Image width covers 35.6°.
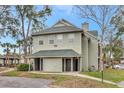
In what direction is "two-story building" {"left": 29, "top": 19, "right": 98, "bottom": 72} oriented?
toward the camera

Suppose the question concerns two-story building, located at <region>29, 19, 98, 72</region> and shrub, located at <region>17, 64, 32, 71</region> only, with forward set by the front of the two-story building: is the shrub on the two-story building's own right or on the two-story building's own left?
on the two-story building's own right

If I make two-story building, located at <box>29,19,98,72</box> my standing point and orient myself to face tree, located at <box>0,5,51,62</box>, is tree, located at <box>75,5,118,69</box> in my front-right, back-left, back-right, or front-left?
back-right

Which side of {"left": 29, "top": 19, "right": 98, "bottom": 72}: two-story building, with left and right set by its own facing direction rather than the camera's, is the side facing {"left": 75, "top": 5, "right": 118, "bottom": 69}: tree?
left

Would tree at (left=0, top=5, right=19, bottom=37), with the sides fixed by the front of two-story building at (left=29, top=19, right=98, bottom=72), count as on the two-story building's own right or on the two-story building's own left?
on the two-story building's own right
